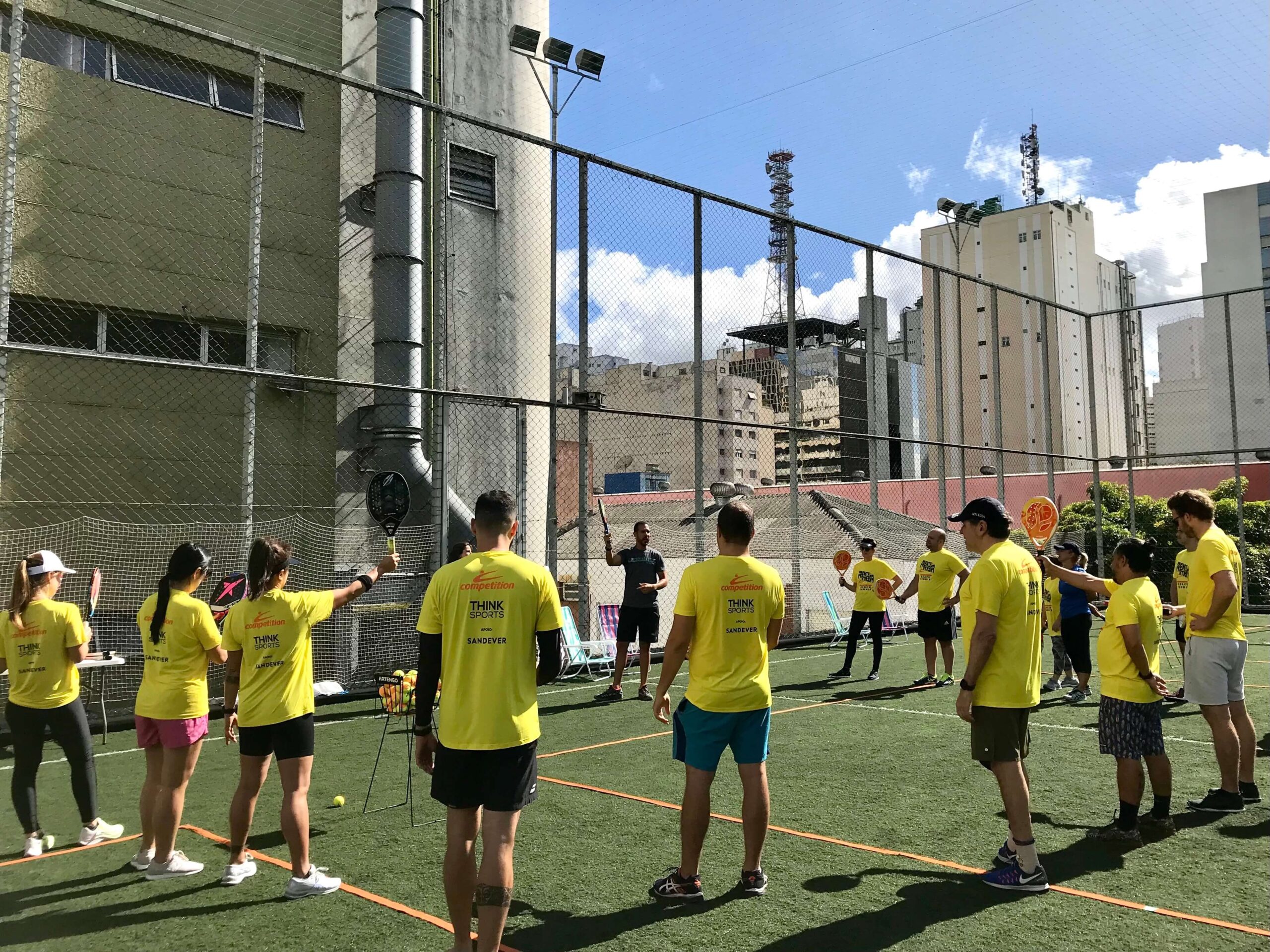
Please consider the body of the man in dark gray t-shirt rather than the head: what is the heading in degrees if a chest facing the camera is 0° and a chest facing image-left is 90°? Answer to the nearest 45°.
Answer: approximately 0°

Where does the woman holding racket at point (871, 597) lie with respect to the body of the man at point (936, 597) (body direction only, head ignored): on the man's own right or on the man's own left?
on the man's own right

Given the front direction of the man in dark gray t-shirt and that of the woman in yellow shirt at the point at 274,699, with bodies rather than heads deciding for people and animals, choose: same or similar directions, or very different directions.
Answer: very different directions

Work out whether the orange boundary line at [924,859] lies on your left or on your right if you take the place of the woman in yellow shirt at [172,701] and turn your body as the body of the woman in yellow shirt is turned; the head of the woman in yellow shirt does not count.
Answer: on your right

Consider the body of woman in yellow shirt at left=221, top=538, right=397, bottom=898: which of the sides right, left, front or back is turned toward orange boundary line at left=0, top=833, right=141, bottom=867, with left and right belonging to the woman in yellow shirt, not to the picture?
left

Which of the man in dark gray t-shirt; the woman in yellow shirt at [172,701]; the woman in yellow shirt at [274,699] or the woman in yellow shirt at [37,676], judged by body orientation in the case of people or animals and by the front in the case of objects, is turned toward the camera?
the man in dark gray t-shirt

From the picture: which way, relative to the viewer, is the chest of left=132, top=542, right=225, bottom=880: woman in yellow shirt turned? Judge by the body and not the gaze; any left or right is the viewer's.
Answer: facing away from the viewer and to the right of the viewer

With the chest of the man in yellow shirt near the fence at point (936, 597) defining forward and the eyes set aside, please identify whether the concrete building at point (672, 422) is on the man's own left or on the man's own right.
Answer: on the man's own right

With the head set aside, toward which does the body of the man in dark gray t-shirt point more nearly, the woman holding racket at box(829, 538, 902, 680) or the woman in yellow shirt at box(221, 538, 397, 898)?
the woman in yellow shirt

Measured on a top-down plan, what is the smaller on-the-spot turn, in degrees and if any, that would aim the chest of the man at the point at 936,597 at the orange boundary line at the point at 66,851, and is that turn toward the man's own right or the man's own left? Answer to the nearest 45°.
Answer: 0° — they already face it

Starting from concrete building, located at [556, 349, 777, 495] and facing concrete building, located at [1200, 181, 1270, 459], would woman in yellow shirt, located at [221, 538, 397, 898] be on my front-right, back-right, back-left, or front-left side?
back-right

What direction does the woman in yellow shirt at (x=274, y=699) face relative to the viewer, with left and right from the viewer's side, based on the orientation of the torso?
facing away from the viewer and to the right of the viewer
